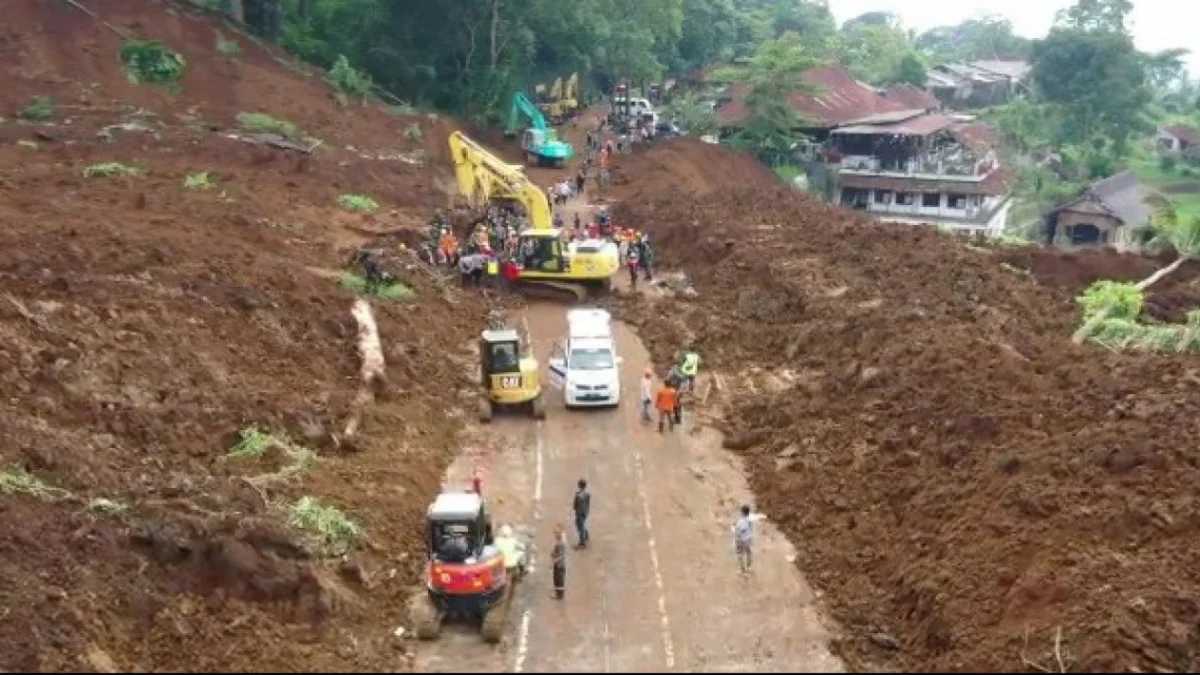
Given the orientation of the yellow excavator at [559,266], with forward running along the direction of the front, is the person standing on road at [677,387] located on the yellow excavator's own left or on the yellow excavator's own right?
on the yellow excavator's own left

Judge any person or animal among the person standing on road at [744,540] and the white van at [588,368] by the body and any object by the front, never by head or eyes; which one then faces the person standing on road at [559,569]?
the white van

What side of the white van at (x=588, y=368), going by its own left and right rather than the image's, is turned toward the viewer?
front

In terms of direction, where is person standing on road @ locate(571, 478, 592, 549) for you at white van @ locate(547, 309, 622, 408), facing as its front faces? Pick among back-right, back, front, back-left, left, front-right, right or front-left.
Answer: front

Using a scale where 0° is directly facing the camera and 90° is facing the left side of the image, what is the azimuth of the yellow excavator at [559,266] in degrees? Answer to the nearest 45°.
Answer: approximately 90°

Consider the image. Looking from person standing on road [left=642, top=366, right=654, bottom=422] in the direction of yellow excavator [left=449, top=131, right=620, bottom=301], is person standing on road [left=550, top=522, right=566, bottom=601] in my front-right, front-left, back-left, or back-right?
back-left

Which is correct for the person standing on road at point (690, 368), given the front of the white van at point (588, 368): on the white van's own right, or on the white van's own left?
on the white van's own left

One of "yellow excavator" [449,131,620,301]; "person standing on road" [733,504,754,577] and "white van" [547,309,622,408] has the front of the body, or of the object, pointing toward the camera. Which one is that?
the white van
